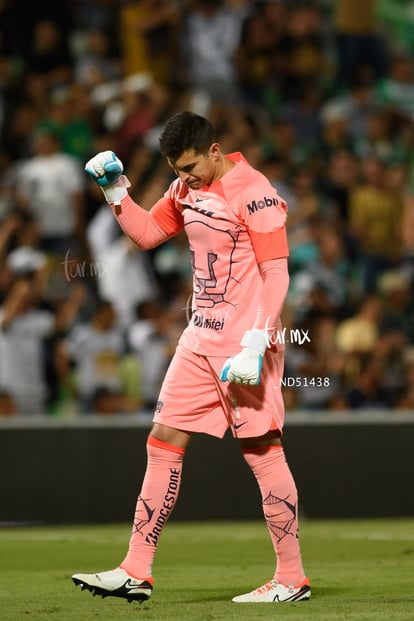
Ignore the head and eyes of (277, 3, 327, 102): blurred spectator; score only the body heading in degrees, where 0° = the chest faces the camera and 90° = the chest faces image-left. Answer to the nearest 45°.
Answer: approximately 0°

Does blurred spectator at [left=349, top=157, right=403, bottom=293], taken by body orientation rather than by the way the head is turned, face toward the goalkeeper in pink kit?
yes

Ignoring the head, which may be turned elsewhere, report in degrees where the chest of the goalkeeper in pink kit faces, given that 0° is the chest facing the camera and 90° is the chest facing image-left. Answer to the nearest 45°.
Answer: approximately 45°

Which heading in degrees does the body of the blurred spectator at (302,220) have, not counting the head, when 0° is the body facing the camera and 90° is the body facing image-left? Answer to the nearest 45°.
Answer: approximately 0°
